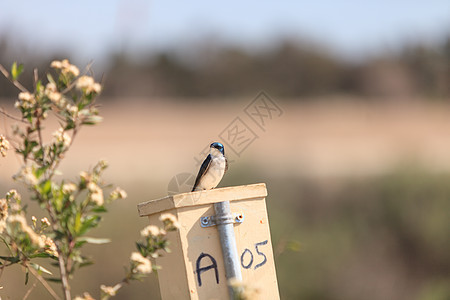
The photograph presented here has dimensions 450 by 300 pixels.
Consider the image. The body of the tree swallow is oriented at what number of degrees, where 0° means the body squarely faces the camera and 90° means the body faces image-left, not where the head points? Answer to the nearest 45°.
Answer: approximately 315°

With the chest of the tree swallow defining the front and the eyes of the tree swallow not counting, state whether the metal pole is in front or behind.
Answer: in front
